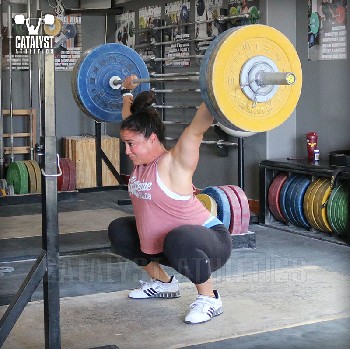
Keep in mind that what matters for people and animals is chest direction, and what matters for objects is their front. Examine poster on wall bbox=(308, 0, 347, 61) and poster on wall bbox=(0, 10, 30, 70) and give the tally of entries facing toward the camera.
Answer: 2

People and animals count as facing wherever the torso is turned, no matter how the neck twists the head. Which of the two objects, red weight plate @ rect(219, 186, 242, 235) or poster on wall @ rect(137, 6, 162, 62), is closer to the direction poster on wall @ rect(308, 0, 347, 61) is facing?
the red weight plate

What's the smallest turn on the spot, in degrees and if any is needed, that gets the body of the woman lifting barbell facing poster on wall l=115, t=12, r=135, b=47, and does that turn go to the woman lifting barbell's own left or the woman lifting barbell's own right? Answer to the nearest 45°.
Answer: approximately 135° to the woman lifting barbell's own right

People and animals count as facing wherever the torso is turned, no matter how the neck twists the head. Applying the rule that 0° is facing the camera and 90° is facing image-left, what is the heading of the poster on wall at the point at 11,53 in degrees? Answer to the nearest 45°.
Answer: approximately 0°
